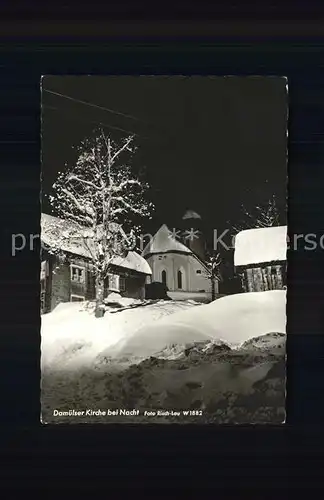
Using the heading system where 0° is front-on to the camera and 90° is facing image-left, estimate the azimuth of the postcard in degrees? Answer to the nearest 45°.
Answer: approximately 0°
